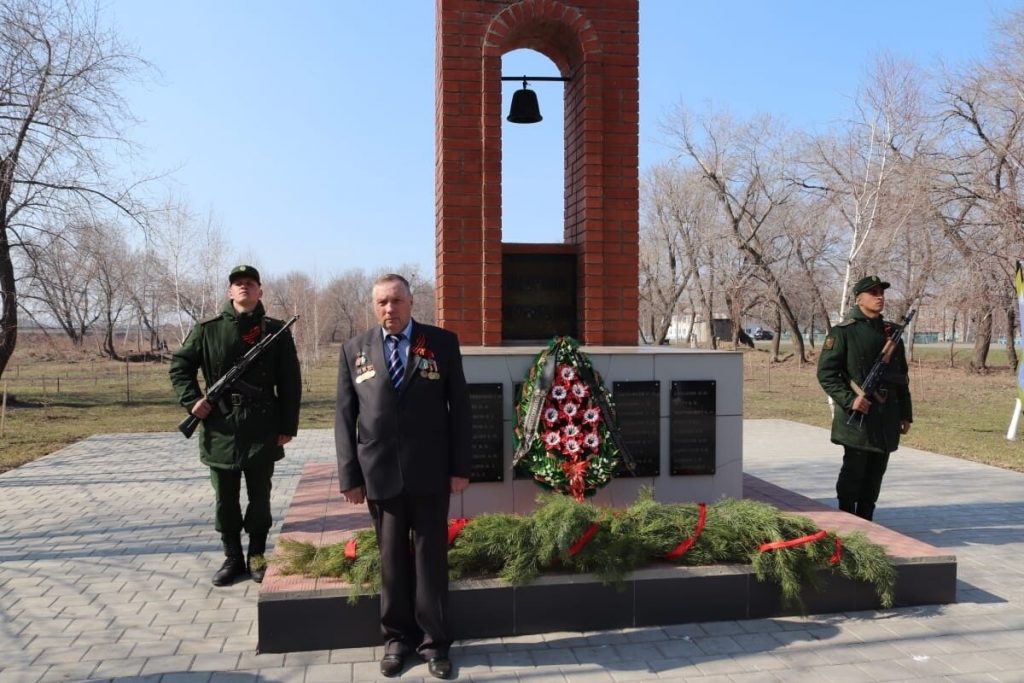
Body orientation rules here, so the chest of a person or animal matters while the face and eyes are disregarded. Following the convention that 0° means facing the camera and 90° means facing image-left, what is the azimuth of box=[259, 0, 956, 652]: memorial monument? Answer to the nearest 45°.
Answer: approximately 0°

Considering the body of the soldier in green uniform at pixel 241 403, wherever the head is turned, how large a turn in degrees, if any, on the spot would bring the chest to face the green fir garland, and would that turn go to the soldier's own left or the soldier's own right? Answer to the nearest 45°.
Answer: approximately 45° to the soldier's own left

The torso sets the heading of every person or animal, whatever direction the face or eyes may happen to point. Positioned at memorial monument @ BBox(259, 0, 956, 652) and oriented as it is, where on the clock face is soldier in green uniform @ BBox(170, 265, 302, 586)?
The soldier in green uniform is roughly at 2 o'clock from the memorial monument.

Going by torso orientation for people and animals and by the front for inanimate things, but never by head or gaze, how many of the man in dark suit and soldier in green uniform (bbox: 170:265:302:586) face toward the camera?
2

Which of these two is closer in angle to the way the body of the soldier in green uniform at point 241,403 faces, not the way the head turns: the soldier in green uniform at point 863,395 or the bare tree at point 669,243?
the soldier in green uniform

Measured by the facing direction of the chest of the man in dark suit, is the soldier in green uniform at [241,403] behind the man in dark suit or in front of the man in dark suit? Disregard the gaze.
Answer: behind

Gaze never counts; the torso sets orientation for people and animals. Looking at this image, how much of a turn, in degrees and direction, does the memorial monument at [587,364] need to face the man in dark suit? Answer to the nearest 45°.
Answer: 0° — it already faces them

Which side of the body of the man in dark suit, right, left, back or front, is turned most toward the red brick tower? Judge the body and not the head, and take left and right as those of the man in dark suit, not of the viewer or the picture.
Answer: back

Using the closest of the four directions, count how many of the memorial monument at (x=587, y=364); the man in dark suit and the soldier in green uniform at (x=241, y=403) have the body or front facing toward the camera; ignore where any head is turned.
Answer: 3

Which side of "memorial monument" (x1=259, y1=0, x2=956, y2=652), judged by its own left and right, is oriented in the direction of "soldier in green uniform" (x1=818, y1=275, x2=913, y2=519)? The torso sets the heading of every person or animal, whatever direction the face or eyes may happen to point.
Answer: left

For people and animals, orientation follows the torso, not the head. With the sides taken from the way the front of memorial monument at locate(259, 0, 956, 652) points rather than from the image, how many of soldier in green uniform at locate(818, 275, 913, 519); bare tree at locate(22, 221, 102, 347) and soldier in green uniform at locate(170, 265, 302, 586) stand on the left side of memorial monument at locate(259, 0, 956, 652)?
1
